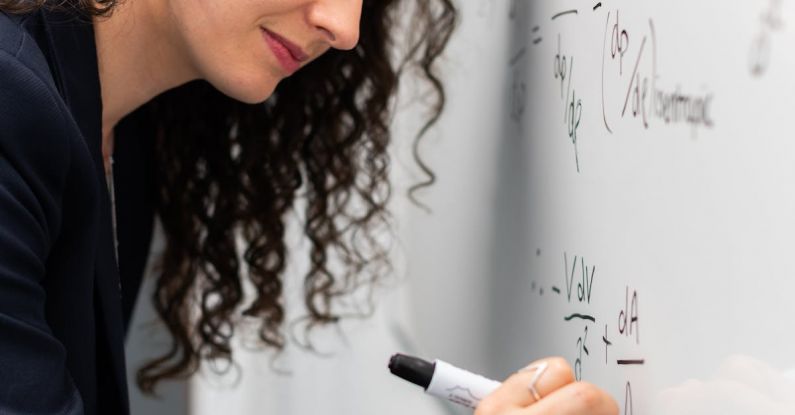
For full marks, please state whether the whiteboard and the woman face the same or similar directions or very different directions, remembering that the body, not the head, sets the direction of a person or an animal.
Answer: very different directions

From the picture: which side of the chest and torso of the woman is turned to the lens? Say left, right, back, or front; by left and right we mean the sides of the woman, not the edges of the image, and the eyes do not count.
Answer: right

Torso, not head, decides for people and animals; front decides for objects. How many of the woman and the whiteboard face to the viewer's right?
1

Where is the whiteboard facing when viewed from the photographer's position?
facing the viewer and to the left of the viewer

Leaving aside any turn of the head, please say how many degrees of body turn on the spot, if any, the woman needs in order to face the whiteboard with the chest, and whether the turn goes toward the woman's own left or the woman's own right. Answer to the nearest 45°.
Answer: approximately 45° to the woman's own right

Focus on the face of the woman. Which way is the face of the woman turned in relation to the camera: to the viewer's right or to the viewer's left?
to the viewer's right
